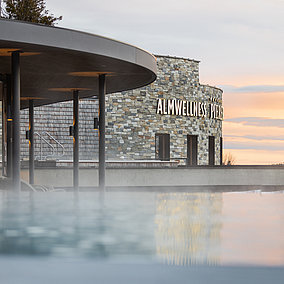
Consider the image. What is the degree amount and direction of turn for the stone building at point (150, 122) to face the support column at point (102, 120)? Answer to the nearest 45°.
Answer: approximately 45° to its right

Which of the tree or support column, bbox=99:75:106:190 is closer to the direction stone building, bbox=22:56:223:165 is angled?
the support column

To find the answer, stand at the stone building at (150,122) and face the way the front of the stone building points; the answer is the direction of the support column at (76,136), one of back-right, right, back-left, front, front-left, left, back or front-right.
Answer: front-right

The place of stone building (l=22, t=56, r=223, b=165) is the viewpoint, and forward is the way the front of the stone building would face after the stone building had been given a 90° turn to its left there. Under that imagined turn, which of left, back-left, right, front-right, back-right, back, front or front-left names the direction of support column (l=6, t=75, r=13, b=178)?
back-right

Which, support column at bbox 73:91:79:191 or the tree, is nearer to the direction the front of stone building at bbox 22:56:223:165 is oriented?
the support column

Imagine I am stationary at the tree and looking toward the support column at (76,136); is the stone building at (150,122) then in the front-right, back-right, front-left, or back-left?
front-left

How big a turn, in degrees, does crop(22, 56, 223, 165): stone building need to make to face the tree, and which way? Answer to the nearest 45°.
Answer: approximately 180°

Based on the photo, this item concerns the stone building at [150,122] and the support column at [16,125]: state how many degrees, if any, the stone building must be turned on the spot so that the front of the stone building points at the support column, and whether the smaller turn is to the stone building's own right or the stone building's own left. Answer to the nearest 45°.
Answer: approximately 45° to the stone building's own right

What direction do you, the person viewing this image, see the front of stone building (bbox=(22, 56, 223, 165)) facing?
facing the viewer and to the right of the viewer
